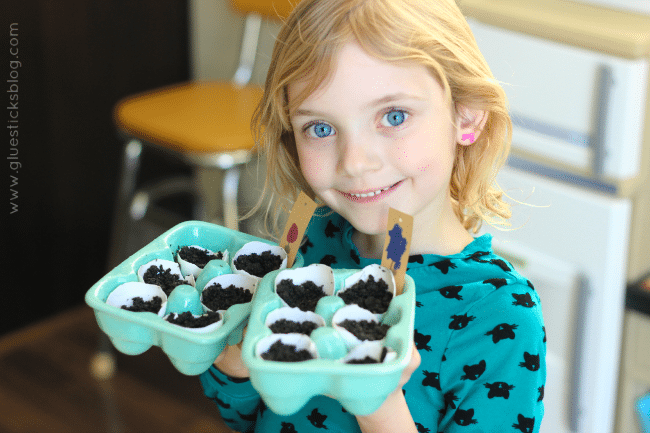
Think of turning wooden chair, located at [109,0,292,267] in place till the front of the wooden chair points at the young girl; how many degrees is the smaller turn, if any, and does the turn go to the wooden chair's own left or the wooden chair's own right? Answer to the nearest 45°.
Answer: approximately 45° to the wooden chair's own left

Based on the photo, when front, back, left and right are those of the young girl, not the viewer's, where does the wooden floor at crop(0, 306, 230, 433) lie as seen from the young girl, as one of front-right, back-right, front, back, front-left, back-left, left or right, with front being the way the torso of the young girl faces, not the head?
right

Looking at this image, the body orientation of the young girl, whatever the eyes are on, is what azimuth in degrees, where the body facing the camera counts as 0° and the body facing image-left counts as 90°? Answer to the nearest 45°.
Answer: approximately 45°

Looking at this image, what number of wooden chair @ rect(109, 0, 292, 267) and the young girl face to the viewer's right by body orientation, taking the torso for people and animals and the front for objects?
0
